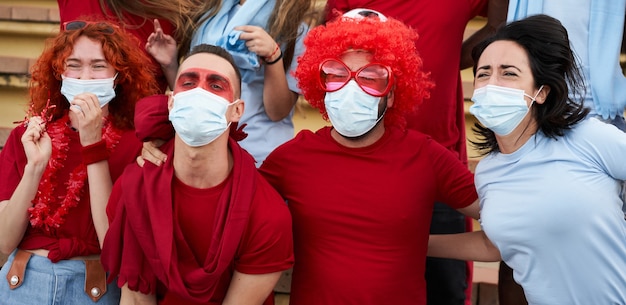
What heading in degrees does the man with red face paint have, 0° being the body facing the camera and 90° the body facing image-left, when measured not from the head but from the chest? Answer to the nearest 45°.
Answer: approximately 0°

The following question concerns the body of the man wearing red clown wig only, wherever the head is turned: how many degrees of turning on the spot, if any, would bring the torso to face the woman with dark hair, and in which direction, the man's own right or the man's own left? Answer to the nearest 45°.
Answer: approximately 90° to the man's own left

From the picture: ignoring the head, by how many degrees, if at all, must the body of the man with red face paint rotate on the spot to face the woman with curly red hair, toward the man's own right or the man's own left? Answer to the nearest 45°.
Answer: approximately 135° to the man's own right

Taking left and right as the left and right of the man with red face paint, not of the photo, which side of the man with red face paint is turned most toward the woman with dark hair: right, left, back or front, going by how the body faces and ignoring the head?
left

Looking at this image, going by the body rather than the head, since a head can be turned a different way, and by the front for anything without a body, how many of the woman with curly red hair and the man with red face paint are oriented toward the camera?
2

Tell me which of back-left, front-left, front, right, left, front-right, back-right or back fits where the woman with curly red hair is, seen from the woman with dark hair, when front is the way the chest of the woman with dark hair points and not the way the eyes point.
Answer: front-right

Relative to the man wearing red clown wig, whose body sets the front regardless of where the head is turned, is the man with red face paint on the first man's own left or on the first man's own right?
on the first man's own right
